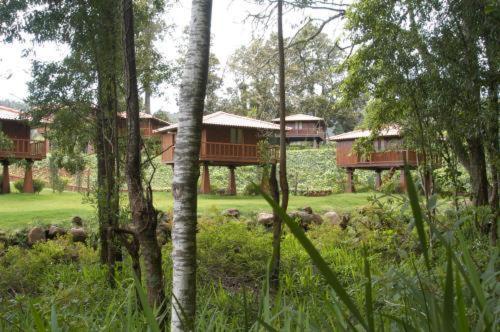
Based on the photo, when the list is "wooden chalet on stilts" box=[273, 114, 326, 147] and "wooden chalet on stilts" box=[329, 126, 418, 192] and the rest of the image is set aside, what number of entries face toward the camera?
2

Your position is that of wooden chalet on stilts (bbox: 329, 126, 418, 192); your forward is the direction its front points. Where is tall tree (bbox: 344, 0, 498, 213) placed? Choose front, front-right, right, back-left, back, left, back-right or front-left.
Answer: front

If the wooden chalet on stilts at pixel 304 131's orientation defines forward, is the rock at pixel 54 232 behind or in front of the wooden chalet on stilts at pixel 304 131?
in front

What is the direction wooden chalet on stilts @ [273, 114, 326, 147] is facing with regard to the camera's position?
facing the viewer

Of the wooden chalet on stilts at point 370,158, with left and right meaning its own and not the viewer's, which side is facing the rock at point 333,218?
front

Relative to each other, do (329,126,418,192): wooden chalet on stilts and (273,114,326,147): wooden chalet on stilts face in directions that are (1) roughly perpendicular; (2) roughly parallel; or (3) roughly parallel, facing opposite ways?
roughly parallel

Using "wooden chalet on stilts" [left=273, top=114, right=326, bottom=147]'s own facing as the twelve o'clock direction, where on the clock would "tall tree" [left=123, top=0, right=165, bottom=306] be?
The tall tree is roughly at 12 o'clock from the wooden chalet on stilts.

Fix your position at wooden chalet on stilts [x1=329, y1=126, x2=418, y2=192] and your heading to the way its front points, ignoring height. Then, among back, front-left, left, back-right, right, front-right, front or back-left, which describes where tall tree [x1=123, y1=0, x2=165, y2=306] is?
front

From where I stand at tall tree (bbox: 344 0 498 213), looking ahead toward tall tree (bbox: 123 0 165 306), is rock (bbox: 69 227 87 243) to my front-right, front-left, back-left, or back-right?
front-right

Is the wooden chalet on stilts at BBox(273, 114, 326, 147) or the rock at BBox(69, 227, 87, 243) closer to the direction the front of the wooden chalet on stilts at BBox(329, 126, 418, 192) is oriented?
the rock

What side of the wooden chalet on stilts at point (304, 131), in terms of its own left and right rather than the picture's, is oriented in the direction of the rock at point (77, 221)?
front

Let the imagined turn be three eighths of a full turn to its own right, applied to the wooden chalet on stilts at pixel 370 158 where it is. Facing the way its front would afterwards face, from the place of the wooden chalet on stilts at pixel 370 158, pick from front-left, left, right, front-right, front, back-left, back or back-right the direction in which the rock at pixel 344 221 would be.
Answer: back-left

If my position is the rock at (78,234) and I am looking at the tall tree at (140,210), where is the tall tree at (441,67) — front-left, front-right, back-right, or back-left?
front-left

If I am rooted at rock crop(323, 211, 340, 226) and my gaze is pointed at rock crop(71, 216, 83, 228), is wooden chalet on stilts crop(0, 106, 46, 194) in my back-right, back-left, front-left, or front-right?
front-right

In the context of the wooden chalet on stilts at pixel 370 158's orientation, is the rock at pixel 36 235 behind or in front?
in front

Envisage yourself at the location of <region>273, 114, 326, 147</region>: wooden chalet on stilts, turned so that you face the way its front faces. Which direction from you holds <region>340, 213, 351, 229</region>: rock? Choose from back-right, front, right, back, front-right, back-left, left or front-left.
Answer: front

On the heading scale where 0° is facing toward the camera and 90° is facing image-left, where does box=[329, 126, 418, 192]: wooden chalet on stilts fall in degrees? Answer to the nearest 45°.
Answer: approximately 0°
